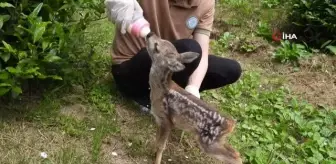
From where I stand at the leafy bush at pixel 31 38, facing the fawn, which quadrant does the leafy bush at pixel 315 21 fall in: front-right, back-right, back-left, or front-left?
front-left

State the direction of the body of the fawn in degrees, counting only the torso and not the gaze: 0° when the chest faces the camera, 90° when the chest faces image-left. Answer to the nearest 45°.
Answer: approximately 90°

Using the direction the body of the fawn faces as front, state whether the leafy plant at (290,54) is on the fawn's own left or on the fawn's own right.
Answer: on the fawn's own right

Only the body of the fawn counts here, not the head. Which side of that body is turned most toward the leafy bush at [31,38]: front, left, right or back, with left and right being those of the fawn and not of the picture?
front

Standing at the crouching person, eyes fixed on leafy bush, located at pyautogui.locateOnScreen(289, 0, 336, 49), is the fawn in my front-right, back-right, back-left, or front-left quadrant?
back-right

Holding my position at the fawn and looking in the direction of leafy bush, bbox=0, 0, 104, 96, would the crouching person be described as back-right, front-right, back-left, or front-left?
front-right

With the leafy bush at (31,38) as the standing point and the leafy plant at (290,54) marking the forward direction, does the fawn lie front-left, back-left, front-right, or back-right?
front-right

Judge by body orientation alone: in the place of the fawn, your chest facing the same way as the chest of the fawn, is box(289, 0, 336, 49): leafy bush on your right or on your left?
on your right
